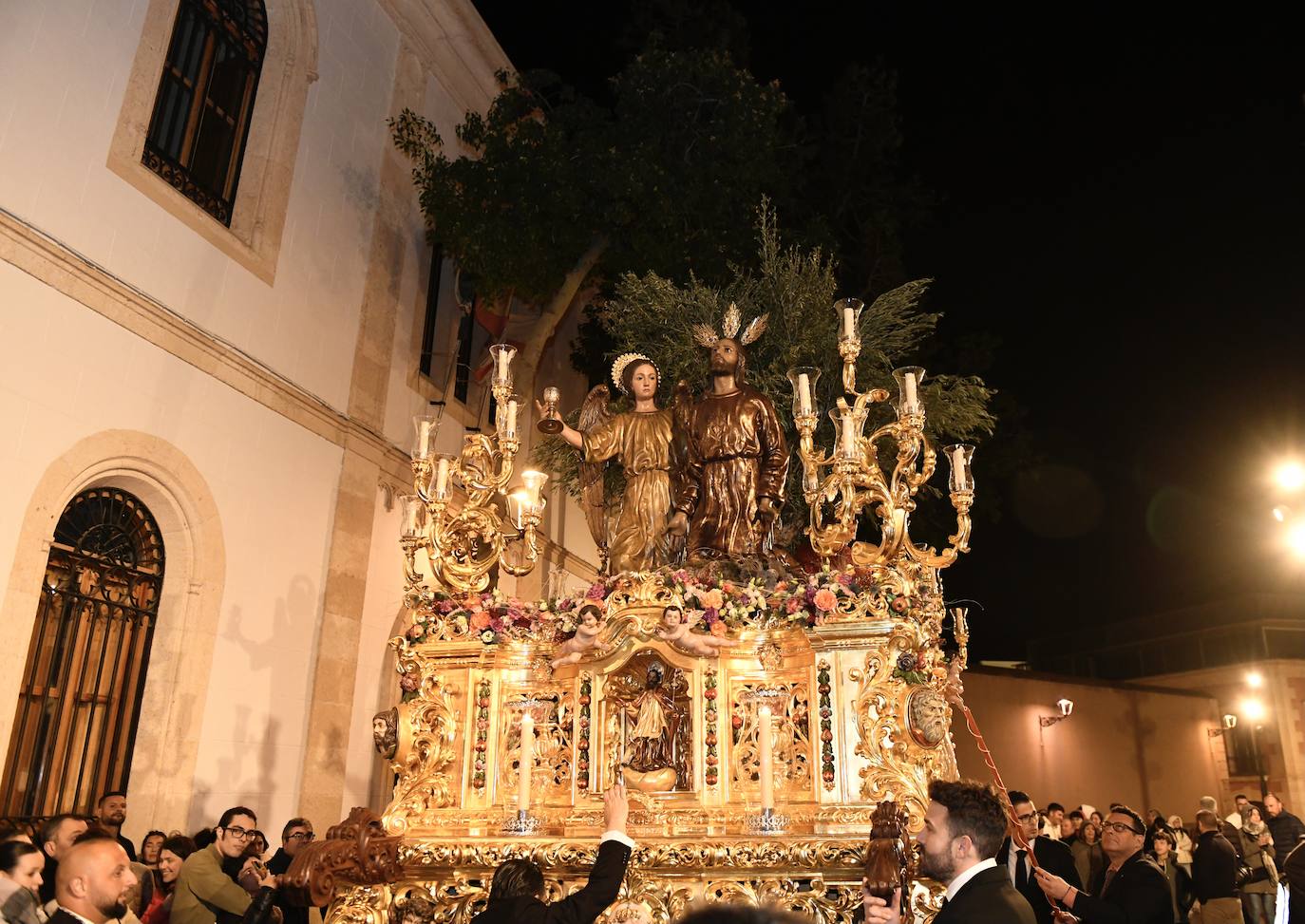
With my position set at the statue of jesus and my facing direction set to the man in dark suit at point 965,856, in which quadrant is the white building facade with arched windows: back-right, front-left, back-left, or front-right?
back-right

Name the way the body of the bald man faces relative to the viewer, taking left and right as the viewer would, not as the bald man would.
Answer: facing to the right of the viewer

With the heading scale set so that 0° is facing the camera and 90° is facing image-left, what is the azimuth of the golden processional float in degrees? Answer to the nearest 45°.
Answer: approximately 0°

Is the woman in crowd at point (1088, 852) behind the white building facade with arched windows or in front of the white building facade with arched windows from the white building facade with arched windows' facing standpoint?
in front

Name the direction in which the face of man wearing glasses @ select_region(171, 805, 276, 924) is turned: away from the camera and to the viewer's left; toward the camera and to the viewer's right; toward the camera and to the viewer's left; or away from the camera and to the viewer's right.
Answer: toward the camera and to the viewer's right

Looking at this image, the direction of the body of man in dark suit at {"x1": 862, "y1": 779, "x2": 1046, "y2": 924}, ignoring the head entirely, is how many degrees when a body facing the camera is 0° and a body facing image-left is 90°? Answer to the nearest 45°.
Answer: approximately 90°

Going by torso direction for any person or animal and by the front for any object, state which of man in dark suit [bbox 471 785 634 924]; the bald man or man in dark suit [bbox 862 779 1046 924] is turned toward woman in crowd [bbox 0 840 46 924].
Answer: man in dark suit [bbox 862 779 1046 924]

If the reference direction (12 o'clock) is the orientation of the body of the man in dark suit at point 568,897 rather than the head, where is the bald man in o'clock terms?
The bald man is roughly at 8 o'clock from the man in dark suit.

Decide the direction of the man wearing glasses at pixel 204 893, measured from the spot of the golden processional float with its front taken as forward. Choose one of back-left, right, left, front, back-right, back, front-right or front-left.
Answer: right

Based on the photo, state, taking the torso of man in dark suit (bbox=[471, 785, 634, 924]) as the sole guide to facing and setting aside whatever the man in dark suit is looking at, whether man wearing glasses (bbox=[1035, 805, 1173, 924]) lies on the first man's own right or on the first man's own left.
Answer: on the first man's own right

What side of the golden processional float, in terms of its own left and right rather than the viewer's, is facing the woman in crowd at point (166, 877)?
right

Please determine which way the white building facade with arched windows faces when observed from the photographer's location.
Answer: facing the viewer and to the right of the viewer

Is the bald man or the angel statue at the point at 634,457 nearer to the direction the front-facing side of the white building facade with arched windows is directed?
the angel statue

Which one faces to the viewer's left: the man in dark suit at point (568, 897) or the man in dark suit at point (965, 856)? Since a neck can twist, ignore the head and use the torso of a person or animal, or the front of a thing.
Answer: the man in dark suit at point (965, 856)

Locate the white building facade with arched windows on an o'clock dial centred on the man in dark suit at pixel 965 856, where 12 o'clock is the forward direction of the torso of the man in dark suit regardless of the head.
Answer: The white building facade with arched windows is roughly at 1 o'clock from the man in dark suit.

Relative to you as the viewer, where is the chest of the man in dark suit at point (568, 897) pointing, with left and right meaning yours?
facing away from the viewer
